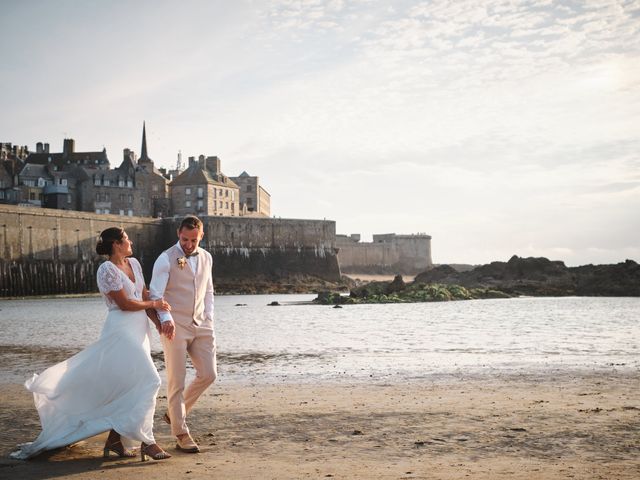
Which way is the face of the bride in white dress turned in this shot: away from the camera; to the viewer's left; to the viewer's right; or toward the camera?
to the viewer's right

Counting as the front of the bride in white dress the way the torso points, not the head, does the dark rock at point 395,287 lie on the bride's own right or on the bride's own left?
on the bride's own left

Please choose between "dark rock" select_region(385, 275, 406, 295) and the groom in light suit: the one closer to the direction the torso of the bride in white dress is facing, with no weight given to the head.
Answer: the groom in light suit

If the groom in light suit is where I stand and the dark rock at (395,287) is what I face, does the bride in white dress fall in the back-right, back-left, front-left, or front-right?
back-left

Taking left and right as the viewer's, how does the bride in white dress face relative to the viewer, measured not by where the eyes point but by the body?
facing the viewer and to the right of the viewer

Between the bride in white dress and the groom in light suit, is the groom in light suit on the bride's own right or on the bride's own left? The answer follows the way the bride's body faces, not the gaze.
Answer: on the bride's own left
